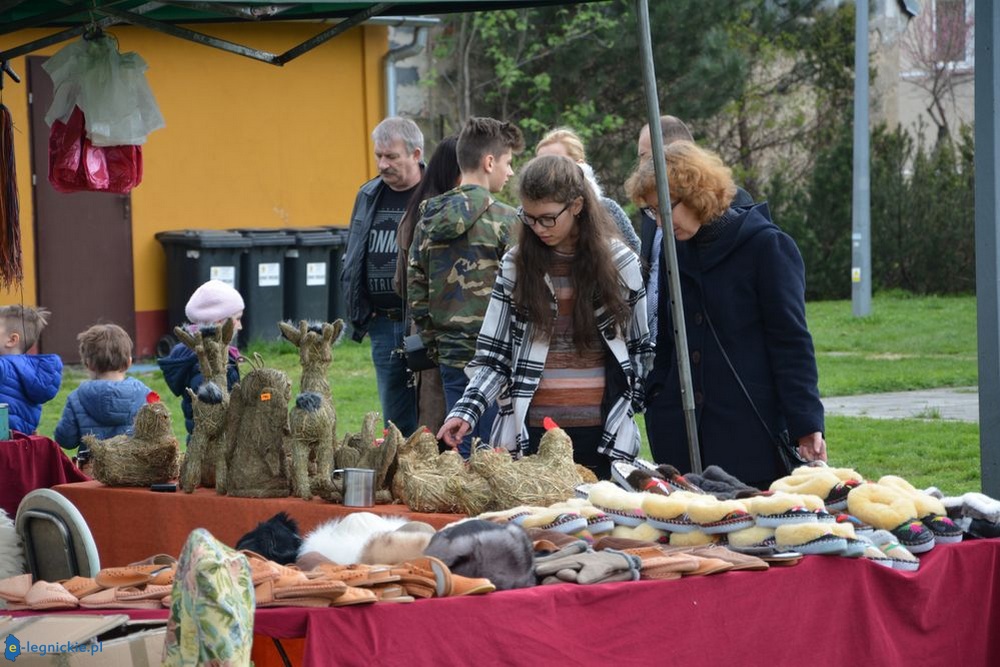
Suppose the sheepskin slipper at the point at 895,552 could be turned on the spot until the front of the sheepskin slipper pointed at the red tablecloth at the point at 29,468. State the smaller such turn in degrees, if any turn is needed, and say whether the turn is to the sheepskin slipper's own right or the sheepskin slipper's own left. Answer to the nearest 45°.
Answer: approximately 135° to the sheepskin slipper's own right

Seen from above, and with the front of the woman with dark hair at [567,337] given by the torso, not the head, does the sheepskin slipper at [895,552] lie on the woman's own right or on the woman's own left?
on the woman's own left

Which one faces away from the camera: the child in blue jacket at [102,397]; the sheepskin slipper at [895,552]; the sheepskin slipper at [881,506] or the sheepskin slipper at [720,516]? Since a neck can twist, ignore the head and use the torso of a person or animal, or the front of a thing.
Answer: the child in blue jacket

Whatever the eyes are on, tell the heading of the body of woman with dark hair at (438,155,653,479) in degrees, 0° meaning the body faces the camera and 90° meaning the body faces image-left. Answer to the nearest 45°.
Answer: approximately 45°

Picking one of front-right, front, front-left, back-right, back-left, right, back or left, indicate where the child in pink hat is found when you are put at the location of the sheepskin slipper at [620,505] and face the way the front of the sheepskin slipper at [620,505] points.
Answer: back

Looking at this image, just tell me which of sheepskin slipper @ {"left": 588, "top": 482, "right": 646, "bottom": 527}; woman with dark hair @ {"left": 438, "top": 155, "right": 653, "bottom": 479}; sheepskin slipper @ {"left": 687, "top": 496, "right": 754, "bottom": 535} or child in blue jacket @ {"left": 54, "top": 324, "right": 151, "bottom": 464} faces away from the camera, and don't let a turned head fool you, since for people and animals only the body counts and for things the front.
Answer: the child in blue jacket

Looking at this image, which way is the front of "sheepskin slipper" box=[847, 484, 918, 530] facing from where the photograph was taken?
facing the viewer and to the right of the viewer

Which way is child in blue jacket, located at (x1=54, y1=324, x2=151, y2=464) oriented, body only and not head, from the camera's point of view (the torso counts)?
away from the camera

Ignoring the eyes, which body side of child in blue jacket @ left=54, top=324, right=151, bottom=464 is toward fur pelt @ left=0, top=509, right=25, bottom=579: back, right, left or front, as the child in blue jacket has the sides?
back

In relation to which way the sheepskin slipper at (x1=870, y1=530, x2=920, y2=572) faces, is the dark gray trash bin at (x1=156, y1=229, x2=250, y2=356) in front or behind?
behind
